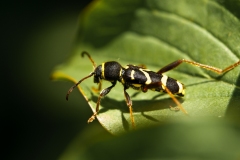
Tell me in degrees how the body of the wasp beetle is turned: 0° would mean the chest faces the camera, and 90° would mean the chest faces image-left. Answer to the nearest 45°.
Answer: approximately 90°
